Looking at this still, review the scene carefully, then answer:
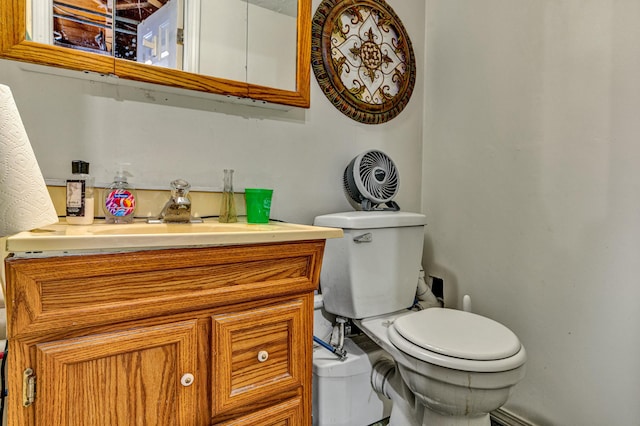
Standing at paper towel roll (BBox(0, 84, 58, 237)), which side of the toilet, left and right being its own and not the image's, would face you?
right

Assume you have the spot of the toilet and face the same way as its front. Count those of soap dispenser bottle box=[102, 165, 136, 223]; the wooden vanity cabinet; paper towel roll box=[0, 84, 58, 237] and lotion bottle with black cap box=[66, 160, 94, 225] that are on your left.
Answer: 0

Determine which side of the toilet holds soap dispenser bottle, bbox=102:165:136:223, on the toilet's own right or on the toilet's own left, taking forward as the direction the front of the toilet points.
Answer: on the toilet's own right

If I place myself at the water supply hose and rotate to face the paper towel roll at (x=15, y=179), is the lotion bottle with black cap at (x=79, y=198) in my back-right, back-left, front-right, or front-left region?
front-right

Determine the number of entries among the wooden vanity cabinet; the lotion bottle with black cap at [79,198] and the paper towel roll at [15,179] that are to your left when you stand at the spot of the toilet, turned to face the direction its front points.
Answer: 0

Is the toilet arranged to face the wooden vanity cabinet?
no

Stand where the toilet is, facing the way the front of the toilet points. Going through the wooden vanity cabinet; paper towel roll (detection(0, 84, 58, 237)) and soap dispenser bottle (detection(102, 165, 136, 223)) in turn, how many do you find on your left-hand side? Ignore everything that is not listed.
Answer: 0

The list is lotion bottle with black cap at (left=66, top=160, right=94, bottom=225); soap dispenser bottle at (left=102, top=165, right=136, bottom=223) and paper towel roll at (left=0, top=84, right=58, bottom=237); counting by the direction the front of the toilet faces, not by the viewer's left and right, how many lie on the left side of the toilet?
0

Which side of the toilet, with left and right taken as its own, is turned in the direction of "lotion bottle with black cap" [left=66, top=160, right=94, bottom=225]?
right

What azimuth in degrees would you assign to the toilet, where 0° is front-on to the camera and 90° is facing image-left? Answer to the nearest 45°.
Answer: approximately 315°
